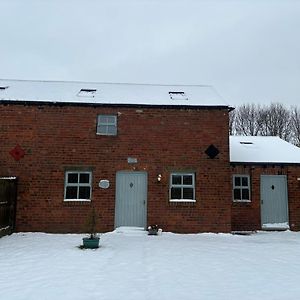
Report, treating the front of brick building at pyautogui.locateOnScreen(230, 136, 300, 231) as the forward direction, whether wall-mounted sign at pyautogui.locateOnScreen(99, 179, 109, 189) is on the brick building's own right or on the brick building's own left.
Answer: on the brick building's own right

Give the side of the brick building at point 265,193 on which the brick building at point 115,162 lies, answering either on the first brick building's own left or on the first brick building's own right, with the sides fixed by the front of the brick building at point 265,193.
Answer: on the first brick building's own right

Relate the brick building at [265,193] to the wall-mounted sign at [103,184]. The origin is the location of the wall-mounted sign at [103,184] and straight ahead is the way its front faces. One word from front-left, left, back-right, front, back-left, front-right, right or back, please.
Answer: left

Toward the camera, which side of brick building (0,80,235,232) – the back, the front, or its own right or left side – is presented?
front

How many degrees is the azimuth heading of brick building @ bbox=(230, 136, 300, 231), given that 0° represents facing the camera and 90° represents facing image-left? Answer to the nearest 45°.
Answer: approximately 0°

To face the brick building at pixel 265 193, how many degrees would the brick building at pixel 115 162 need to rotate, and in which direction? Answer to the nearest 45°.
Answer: approximately 90° to its left

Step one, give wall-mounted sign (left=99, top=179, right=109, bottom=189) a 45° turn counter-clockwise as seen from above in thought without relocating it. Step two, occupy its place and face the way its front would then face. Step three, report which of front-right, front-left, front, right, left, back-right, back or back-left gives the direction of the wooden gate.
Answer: back-right

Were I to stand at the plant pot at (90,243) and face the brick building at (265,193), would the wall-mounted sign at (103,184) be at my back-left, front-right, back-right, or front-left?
front-left

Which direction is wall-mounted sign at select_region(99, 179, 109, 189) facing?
toward the camera

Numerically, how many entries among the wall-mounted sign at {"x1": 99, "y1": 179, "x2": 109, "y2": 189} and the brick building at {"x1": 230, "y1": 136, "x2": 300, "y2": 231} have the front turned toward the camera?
2

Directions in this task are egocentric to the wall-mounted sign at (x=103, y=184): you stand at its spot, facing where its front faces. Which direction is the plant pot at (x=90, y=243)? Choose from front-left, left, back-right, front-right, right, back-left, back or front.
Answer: front

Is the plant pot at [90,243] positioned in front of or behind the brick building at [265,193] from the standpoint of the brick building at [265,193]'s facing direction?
in front

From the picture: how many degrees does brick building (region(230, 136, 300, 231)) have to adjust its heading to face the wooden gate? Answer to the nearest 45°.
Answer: approximately 45° to its right

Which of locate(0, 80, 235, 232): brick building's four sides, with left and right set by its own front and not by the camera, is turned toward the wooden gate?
right
